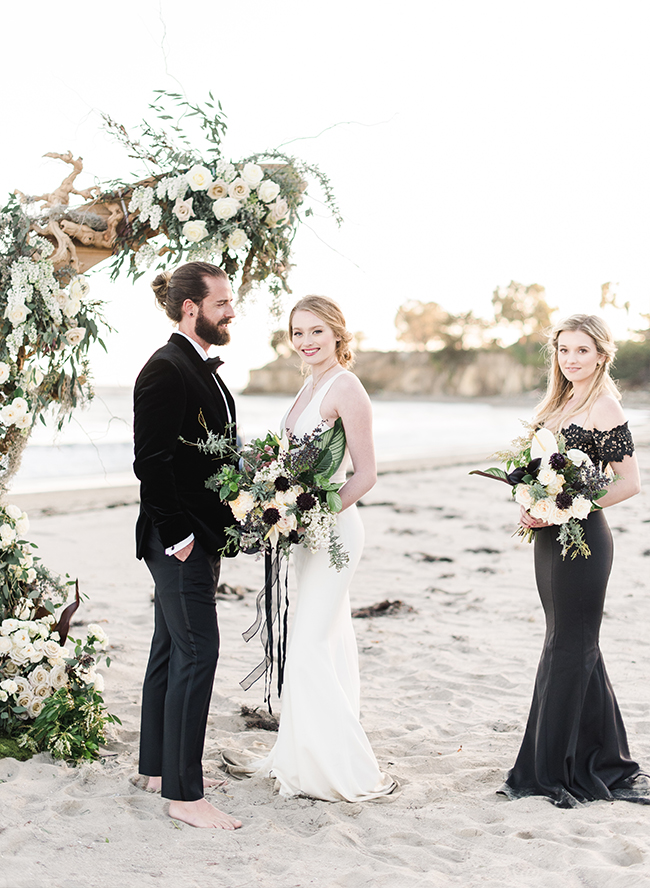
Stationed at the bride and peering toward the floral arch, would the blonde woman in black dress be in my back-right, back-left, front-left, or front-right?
back-right

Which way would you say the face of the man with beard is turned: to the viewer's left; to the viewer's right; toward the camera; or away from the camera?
to the viewer's right

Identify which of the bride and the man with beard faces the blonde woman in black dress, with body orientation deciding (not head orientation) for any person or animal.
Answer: the man with beard

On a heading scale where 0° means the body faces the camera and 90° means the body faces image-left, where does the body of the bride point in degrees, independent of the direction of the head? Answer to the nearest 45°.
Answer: approximately 45°

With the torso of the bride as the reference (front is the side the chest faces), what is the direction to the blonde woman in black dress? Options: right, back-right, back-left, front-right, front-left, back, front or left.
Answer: back-left

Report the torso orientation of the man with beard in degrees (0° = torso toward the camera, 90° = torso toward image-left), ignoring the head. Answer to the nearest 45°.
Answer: approximately 270°

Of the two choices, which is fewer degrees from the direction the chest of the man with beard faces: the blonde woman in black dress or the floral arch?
the blonde woman in black dress

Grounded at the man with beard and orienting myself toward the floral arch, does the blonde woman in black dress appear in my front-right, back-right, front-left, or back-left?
back-right

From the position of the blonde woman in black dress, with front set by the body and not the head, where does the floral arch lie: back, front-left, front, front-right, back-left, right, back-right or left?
front-right
